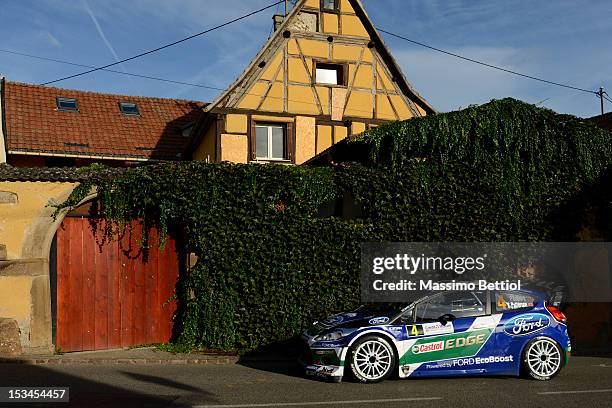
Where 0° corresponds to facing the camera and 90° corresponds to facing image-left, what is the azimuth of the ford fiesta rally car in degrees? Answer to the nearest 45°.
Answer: approximately 90°

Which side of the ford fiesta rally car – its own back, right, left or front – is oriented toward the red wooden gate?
front
